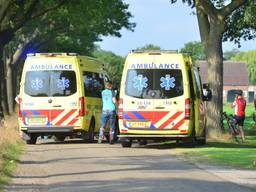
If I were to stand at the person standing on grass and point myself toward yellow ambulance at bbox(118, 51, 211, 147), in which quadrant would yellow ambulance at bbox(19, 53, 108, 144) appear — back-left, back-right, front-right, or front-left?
front-right

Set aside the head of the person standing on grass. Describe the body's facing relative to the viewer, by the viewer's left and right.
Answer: facing away from the viewer and to the left of the viewer

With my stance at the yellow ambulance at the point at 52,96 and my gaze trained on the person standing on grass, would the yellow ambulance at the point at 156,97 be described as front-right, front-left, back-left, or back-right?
front-right

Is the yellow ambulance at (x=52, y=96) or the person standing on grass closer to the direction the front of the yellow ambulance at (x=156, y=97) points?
the person standing on grass

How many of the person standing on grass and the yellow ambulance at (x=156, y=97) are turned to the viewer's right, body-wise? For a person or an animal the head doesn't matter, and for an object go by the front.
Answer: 0

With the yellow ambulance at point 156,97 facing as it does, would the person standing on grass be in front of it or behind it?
in front
